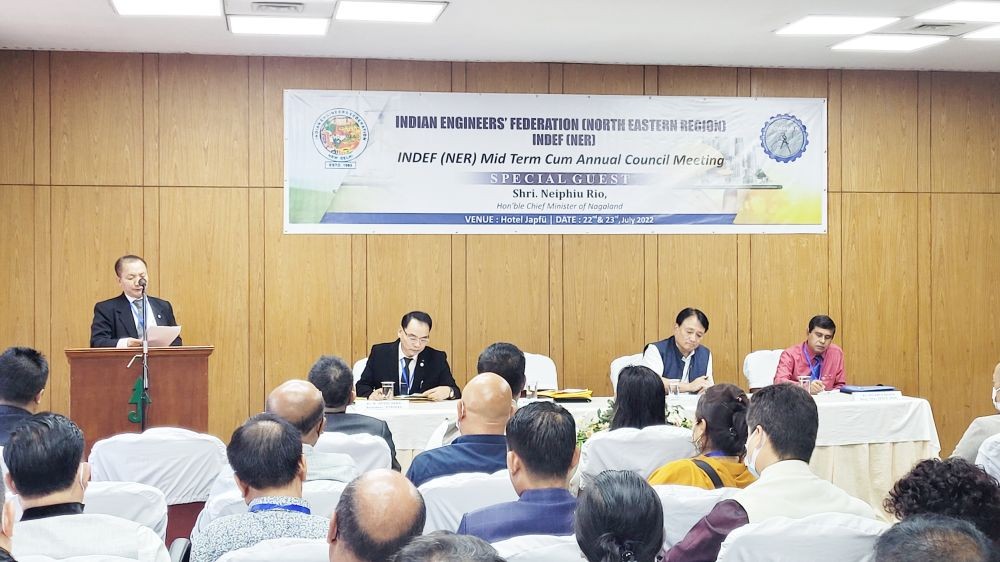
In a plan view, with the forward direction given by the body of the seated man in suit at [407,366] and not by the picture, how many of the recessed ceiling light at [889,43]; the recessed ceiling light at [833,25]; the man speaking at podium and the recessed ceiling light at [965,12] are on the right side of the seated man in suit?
1

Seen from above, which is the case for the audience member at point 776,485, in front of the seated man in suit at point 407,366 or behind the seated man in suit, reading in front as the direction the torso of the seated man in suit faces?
in front

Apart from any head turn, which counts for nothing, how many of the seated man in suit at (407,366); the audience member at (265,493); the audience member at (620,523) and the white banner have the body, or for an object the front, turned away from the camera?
2

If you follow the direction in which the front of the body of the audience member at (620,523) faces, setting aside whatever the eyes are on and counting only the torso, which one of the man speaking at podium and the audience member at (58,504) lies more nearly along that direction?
the man speaking at podium

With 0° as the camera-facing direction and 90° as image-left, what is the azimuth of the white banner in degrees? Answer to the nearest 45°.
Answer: approximately 0°

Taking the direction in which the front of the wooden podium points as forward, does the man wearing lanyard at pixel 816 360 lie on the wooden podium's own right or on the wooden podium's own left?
on the wooden podium's own left

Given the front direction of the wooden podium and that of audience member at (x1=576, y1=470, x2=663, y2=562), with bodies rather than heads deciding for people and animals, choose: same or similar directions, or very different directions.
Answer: very different directions

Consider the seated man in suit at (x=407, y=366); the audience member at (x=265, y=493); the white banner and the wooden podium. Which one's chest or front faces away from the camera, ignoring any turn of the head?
the audience member

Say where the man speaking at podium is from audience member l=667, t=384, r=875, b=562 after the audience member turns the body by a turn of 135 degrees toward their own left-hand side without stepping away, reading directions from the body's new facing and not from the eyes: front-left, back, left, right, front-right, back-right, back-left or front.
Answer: back-right

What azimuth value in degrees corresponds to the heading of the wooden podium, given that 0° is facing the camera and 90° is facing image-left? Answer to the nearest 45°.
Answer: approximately 0°

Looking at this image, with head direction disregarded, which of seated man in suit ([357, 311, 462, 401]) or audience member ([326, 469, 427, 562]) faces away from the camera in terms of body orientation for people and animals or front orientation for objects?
the audience member

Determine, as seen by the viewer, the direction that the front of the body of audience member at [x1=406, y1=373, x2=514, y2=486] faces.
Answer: away from the camera

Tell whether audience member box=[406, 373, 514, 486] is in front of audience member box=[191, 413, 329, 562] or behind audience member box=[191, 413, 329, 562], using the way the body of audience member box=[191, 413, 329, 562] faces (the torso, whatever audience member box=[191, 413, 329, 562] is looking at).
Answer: in front

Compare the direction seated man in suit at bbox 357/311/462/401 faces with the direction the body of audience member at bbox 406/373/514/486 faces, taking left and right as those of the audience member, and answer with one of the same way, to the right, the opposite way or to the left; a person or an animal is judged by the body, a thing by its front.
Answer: the opposite way

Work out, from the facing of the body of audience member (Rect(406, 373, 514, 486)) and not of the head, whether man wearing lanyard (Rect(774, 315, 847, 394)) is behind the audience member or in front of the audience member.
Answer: in front

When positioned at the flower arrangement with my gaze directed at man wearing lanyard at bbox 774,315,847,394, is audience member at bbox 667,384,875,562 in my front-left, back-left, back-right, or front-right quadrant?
back-right
